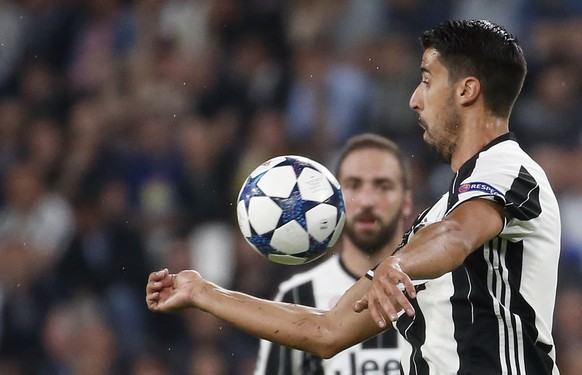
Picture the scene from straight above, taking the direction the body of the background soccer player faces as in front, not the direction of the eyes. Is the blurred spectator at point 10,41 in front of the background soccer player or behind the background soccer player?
behind

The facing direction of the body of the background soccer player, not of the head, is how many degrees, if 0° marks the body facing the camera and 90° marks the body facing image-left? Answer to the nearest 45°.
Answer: approximately 0°

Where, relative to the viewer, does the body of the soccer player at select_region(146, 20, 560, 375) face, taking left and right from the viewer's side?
facing to the left of the viewer

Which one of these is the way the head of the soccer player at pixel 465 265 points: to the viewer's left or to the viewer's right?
to the viewer's left

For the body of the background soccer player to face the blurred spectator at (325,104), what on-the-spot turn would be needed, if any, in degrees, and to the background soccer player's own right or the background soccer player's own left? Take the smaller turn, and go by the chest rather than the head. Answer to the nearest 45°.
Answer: approximately 180°

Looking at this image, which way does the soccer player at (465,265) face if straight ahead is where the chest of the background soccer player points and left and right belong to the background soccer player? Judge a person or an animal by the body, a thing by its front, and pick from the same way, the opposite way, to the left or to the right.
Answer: to the right

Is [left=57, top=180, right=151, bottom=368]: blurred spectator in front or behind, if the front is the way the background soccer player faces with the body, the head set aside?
behind

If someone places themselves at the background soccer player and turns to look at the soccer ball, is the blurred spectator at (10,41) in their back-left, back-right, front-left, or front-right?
back-right

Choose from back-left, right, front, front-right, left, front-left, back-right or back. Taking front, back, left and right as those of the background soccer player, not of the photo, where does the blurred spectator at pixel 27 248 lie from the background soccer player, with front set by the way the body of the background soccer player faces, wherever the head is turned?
back-right

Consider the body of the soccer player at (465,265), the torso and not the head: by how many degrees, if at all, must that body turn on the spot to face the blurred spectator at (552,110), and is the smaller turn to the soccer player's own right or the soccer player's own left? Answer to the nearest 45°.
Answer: approximately 90° to the soccer player's own right

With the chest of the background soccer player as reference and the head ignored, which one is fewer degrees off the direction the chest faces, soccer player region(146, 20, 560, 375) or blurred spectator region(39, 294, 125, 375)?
the soccer player

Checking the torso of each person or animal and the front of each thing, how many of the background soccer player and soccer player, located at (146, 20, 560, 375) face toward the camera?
1
